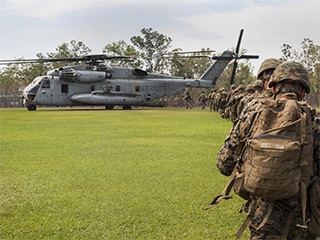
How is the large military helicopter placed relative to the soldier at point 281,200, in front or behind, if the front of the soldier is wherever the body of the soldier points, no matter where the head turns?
in front

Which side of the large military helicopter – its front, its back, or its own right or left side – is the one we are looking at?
left

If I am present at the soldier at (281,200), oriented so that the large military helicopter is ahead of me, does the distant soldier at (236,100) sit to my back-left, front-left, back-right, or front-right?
front-right

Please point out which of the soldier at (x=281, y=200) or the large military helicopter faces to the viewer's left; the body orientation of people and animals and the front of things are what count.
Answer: the large military helicopter

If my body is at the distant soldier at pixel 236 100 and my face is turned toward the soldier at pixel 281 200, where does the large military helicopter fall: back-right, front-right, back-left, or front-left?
back-right

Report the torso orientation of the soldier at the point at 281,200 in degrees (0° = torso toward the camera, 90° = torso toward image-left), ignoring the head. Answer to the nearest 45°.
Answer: approximately 180°

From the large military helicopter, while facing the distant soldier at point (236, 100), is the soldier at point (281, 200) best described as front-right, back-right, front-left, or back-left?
front-right

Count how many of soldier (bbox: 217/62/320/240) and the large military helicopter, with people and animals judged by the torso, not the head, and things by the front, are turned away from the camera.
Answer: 1

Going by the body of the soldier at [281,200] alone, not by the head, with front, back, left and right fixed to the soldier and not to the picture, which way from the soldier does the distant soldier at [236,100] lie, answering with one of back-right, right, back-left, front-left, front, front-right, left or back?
front

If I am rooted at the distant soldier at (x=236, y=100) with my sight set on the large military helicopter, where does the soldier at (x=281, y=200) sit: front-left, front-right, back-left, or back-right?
back-left

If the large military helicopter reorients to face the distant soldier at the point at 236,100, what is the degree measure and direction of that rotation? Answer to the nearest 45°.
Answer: approximately 135° to its left

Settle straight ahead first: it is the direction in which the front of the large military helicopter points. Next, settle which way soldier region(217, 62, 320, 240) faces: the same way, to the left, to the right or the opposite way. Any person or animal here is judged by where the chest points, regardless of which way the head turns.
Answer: to the right

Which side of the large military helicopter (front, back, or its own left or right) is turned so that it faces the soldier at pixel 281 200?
left
